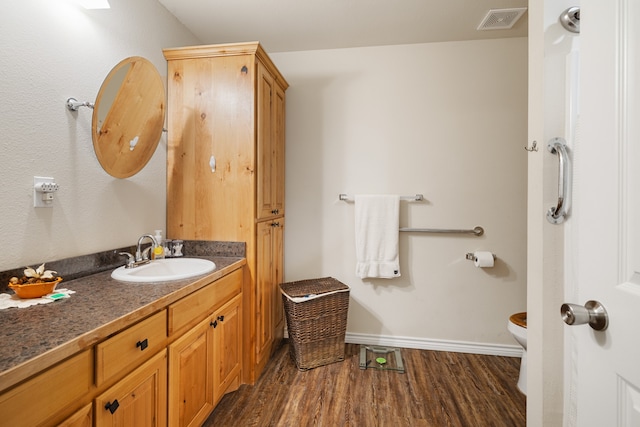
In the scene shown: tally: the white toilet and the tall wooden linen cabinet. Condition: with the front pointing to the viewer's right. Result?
1

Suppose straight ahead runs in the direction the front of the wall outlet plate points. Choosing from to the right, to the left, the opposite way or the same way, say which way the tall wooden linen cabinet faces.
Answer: the same way

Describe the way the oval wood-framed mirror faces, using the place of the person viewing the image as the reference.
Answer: facing the viewer and to the right of the viewer

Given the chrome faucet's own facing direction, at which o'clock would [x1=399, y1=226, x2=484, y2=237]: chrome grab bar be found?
The chrome grab bar is roughly at 11 o'clock from the chrome faucet.

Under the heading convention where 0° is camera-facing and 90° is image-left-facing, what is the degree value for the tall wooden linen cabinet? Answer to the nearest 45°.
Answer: approximately 270°

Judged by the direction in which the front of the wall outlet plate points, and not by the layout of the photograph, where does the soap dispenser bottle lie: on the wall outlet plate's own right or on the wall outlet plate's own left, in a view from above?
on the wall outlet plate's own left

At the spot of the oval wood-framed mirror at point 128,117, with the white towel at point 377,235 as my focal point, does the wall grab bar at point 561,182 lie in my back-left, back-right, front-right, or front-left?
front-right

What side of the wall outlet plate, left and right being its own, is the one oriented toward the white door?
front

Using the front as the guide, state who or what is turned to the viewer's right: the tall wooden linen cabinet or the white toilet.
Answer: the tall wooden linen cabinet

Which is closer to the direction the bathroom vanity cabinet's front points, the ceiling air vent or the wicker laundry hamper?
the ceiling air vent

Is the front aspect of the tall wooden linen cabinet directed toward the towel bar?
yes

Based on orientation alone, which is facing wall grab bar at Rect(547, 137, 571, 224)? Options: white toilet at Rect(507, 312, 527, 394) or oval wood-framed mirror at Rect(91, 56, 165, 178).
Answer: the oval wood-framed mirror

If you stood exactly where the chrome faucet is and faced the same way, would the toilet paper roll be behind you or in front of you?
in front

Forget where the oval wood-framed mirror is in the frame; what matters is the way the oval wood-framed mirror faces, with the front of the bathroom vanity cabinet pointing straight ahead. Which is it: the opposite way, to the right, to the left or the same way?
the same way

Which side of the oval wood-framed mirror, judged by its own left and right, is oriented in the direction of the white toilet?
front

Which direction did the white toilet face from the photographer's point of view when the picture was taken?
facing to the left of the viewer

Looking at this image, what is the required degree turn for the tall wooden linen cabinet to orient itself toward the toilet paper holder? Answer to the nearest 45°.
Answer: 0° — it already faces it
